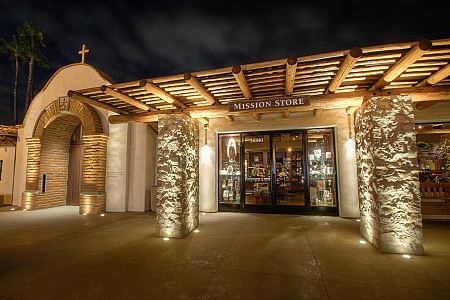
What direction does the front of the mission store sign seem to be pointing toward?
toward the camera

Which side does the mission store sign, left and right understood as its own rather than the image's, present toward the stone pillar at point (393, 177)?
left

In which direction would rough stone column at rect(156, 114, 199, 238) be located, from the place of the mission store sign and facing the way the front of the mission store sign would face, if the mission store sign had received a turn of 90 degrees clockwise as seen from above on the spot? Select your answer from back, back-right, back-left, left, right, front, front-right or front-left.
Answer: front

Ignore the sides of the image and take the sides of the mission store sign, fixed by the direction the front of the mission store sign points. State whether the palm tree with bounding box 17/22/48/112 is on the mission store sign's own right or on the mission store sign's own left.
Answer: on the mission store sign's own right
